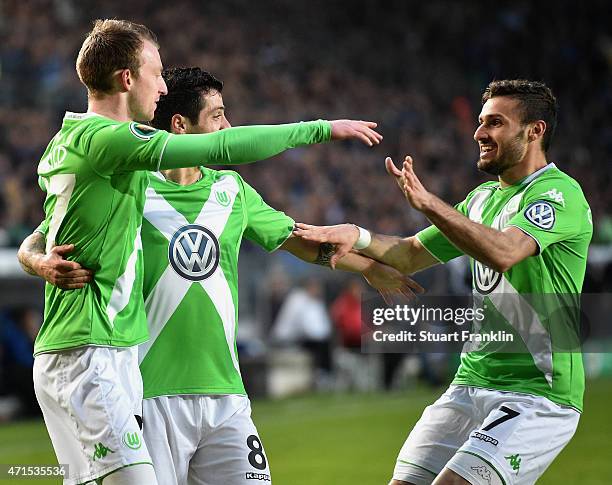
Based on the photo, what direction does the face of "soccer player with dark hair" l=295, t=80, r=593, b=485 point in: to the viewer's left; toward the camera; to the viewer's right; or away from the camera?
to the viewer's left

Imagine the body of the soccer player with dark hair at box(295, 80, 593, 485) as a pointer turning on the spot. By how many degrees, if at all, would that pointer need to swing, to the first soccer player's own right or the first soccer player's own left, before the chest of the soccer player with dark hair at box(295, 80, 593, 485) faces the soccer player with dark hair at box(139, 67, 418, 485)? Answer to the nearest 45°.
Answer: approximately 45° to the first soccer player's own right

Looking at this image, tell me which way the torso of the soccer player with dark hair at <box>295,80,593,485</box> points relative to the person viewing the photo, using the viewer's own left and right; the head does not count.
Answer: facing the viewer and to the left of the viewer

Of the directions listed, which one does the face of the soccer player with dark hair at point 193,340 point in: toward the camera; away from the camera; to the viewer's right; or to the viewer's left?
to the viewer's right
